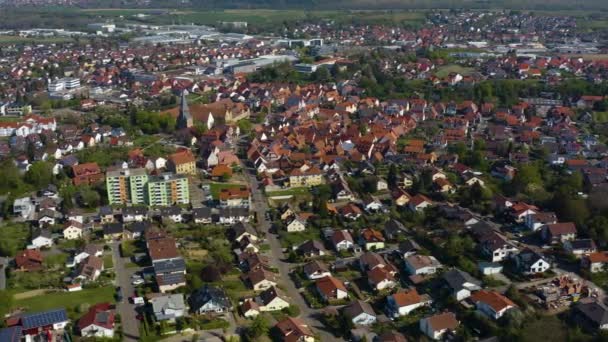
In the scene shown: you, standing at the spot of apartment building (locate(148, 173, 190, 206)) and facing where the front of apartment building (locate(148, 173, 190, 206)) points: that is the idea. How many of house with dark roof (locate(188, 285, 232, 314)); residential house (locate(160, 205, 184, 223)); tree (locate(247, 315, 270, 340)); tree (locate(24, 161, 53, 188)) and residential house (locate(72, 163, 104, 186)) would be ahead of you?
3

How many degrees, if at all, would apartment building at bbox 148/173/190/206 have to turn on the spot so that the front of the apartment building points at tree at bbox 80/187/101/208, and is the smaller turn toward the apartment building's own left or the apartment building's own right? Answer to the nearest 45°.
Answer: approximately 90° to the apartment building's own right

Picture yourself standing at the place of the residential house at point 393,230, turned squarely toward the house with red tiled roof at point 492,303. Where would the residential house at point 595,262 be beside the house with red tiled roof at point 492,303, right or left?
left

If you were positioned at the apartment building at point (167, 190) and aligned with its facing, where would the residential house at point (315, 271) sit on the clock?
The residential house is roughly at 11 o'clock from the apartment building.

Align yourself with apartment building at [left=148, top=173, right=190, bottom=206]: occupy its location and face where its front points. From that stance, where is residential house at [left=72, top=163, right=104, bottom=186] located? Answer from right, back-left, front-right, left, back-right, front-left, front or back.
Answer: back-right

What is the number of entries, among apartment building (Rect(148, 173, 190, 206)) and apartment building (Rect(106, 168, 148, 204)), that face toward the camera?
2

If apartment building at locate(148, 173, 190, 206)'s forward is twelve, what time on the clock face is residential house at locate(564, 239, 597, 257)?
The residential house is roughly at 10 o'clock from the apartment building.

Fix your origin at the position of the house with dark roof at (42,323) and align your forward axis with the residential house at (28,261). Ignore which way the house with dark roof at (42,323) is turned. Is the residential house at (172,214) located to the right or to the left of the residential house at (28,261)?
right

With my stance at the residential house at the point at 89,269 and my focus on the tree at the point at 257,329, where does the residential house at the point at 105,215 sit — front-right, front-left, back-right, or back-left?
back-left

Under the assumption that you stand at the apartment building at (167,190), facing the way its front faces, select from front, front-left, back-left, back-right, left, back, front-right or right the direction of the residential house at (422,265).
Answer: front-left

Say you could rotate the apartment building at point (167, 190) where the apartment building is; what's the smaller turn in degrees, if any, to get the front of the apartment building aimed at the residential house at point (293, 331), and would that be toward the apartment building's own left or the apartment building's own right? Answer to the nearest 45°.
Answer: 0° — it already faces it

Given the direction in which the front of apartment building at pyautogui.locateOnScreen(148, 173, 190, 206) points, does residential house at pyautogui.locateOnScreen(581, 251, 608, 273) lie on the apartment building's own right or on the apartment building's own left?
on the apartment building's own left

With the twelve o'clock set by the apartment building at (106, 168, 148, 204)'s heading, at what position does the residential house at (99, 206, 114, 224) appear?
The residential house is roughly at 1 o'clock from the apartment building.

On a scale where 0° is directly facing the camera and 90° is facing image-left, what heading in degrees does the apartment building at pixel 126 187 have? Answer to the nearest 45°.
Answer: approximately 0°
